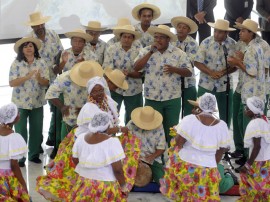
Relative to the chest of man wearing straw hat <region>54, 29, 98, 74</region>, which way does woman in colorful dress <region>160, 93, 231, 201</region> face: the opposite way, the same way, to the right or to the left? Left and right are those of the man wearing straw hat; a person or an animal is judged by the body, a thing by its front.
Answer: the opposite way

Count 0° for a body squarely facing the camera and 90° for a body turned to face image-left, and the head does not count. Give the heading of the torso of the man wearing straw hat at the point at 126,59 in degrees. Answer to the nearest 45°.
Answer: approximately 0°

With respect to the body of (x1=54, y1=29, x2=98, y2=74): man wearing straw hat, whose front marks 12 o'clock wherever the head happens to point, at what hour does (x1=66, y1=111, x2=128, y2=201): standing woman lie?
The standing woman is roughly at 12 o'clock from the man wearing straw hat.

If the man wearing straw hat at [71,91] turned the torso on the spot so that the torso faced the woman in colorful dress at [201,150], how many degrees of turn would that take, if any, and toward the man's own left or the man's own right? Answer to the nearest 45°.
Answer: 0° — they already face them

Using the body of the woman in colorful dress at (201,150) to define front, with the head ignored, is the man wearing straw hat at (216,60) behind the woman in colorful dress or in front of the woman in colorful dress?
in front

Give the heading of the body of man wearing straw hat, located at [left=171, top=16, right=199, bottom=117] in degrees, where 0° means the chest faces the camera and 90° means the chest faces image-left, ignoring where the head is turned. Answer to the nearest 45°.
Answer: approximately 45°

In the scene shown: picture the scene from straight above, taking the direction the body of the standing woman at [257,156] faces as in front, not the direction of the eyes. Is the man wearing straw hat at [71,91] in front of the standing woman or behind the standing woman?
in front
